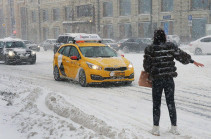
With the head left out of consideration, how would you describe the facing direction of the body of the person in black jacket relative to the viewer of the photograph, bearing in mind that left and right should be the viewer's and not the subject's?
facing away from the viewer

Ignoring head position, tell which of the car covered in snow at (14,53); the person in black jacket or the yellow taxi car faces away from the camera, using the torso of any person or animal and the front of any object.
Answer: the person in black jacket

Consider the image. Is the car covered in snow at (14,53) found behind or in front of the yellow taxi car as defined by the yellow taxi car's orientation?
behind

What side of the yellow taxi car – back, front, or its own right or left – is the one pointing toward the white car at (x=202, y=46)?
left

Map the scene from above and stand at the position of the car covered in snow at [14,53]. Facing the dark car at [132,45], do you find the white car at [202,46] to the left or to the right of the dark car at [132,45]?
right

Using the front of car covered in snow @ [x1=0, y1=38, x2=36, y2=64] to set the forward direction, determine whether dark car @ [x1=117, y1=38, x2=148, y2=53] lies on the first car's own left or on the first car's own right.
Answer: on the first car's own left

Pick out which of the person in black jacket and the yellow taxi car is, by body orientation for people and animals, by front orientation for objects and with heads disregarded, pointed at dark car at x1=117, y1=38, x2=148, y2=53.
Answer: the person in black jacket

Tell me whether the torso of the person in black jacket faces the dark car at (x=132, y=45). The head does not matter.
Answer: yes

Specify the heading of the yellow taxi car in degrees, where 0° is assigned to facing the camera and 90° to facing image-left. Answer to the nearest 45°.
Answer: approximately 315°

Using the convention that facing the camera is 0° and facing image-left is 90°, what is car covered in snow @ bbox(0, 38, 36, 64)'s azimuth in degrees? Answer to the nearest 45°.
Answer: approximately 315°

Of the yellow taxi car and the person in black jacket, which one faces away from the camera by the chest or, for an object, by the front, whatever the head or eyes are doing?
the person in black jacket

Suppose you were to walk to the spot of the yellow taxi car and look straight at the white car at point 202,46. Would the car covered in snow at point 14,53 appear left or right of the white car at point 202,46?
left

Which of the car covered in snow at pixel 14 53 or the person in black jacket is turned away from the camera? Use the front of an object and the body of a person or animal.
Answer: the person in black jacket
